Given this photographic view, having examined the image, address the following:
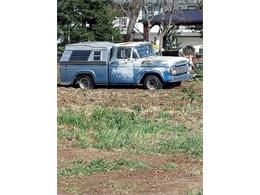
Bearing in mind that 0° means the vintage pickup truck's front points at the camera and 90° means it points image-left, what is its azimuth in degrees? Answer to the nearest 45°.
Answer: approximately 315°
